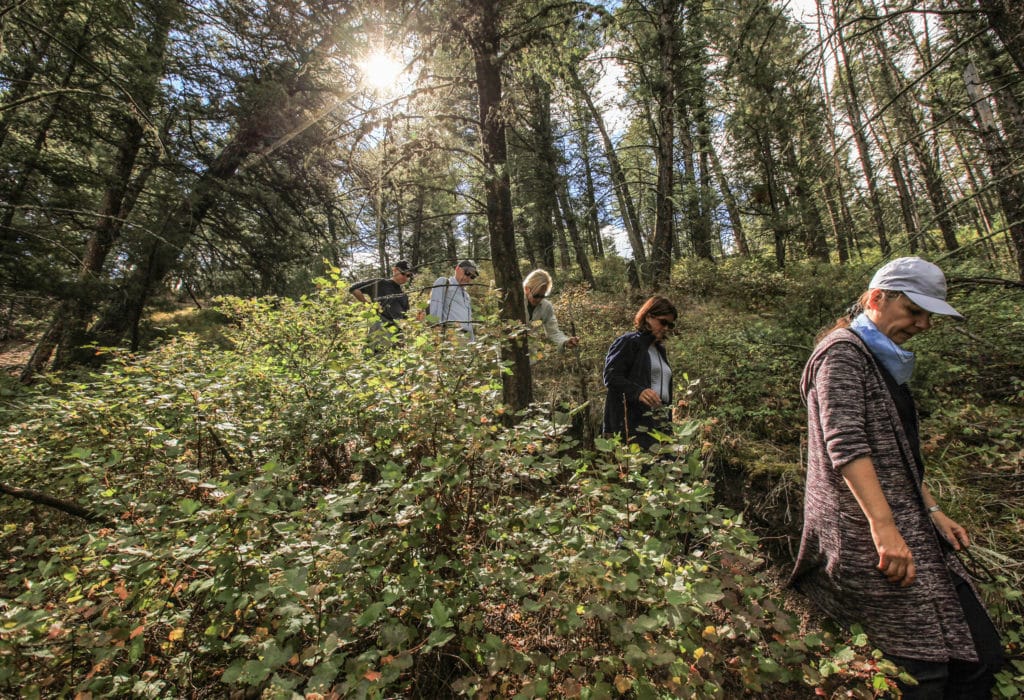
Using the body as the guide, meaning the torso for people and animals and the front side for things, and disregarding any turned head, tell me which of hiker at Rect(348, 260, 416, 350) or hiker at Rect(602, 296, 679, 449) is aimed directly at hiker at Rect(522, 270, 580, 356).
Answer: hiker at Rect(348, 260, 416, 350)

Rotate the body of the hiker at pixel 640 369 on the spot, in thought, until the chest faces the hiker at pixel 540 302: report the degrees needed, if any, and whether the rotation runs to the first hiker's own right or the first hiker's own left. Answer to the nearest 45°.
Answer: approximately 180°

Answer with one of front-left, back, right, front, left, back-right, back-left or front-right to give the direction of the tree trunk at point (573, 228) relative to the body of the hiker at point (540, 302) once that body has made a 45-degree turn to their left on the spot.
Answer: left

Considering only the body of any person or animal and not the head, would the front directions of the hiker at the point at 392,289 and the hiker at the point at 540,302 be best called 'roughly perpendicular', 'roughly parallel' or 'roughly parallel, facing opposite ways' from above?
roughly parallel

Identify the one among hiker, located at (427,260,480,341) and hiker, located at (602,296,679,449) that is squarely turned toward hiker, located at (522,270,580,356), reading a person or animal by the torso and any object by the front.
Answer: hiker, located at (427,260,480,341)

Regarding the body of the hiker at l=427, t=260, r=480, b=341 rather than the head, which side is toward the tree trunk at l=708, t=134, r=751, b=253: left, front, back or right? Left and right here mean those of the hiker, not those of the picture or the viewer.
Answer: left

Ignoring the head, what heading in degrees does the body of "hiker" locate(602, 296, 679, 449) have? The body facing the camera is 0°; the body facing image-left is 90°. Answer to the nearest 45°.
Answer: approximately 315°

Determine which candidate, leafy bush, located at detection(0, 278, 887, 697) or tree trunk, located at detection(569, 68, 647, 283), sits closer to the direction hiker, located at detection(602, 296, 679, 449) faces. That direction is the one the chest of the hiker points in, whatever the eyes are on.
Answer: the leafy bush

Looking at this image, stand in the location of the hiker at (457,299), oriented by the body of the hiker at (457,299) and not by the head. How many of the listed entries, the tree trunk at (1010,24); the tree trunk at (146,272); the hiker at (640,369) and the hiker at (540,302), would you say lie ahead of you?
3

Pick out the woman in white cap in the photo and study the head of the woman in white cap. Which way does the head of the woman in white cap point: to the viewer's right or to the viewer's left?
to the viewer's right

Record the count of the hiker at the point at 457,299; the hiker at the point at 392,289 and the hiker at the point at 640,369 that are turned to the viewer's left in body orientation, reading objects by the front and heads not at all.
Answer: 0
